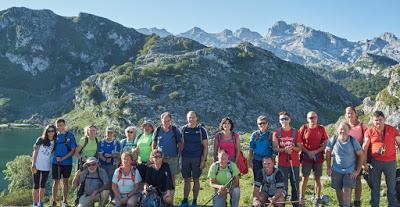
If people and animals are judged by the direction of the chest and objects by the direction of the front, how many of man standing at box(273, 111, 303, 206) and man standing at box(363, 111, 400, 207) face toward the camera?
2

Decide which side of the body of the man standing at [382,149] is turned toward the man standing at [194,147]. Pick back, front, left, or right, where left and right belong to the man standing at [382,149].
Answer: right

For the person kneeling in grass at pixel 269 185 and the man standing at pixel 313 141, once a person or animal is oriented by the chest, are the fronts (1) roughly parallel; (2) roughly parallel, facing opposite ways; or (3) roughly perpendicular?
roughly parallel

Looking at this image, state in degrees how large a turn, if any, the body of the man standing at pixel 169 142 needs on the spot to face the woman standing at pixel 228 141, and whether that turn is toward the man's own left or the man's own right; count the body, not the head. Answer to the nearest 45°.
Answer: approximately 90° to the man's own left

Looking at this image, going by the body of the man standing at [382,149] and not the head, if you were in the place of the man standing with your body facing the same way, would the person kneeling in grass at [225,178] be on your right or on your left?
on your right

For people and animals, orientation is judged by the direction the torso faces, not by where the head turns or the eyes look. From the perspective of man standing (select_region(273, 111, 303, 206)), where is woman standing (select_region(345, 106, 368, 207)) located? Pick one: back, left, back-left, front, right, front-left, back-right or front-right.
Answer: left

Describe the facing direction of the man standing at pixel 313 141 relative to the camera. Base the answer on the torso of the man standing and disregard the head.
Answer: toward the camera

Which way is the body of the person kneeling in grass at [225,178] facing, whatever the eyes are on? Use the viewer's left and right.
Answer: facing the viewer

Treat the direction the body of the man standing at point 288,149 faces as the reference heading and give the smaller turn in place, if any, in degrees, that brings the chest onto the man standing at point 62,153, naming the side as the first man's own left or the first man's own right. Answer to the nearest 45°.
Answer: approximately 90° to the first man's own right

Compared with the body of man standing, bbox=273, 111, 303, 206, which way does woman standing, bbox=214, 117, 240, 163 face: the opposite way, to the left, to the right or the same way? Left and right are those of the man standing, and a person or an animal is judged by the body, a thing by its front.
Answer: the same way

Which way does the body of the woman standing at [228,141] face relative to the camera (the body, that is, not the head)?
toward the camera

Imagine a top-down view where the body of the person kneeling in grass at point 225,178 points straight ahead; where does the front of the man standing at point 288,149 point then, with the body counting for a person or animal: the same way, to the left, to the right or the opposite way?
the same way

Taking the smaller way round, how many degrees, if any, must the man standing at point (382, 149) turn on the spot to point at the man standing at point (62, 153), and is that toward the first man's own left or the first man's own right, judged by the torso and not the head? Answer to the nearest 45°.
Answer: approximately 90° to the first man's own right

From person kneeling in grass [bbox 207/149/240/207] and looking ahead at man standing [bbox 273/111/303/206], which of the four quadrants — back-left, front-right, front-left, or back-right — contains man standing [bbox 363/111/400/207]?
front-right

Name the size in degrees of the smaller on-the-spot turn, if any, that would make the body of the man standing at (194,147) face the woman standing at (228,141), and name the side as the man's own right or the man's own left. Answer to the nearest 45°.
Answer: approximately 45° to the man's own left

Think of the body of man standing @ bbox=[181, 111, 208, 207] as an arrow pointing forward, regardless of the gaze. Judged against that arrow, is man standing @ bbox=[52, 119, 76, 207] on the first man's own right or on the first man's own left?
on the first man's own right

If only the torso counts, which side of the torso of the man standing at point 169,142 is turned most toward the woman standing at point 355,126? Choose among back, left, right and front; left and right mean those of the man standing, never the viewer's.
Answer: left

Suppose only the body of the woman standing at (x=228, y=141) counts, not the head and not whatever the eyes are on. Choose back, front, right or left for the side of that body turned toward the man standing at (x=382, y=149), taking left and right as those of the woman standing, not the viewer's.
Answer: left

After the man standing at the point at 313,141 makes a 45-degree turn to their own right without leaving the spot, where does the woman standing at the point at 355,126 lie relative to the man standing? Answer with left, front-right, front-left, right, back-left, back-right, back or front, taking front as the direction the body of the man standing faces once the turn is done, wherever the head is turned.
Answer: back-left
